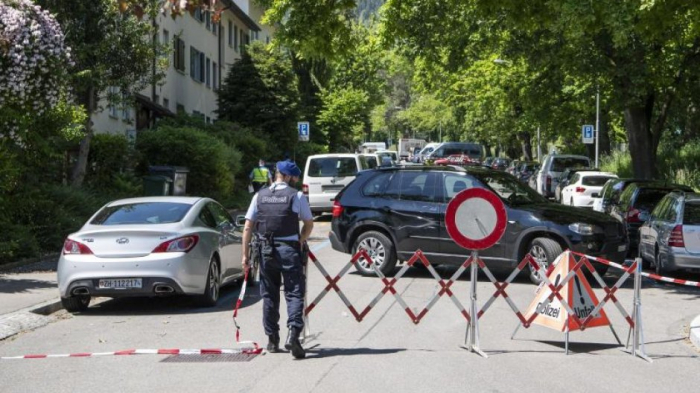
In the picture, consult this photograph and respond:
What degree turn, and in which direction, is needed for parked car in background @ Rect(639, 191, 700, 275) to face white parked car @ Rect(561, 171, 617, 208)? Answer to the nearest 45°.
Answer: approximately 45° to its right

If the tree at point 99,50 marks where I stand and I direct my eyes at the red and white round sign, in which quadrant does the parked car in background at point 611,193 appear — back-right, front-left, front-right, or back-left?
front-left

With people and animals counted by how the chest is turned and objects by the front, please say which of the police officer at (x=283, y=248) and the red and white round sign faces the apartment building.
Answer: the police officer

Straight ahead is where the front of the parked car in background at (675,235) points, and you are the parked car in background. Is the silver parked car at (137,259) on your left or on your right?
on your left

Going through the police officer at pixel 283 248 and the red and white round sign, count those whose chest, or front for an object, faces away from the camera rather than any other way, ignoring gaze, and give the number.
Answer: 1

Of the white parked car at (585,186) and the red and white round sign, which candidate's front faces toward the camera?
the red and white round sign

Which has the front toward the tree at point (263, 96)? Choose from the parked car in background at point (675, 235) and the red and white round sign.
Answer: the parked car in background

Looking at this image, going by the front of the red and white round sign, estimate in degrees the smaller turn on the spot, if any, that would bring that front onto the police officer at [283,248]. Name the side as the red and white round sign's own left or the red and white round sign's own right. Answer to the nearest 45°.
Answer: approximately 45° to the red and white round sign's own right

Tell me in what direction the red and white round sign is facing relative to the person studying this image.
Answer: facing the viewer

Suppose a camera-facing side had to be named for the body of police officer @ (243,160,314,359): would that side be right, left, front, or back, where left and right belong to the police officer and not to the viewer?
back

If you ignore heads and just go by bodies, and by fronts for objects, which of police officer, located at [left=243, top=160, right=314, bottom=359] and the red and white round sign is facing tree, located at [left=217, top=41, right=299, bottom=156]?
the police officer

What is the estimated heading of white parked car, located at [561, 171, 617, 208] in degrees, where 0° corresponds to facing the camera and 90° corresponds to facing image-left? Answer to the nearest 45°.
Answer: approximately 135°

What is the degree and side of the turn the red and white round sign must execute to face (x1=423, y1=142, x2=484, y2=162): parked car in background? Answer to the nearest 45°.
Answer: approximately 180°

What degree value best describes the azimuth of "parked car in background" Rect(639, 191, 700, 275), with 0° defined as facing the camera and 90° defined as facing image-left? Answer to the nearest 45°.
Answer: approximately 135°

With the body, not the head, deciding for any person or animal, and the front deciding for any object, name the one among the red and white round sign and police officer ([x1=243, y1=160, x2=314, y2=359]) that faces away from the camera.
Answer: the police officer

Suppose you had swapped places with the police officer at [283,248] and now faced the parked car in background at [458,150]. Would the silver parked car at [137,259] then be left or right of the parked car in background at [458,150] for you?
left

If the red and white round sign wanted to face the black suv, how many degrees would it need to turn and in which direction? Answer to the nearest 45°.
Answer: approximately 180°
